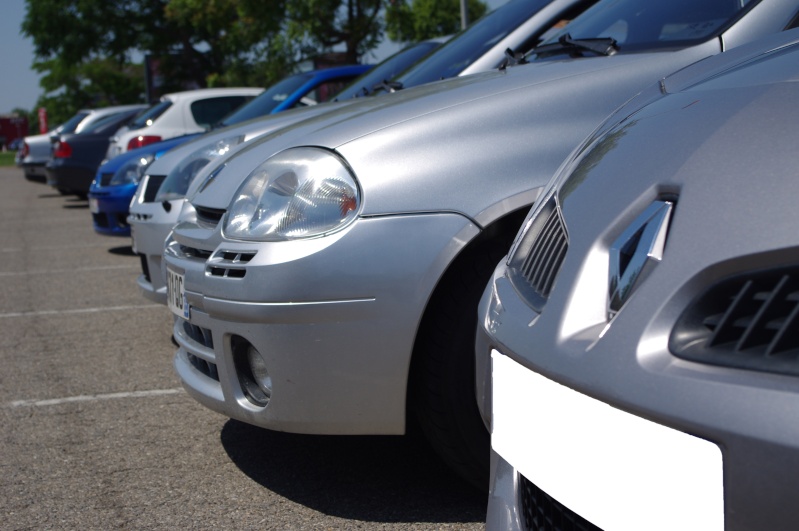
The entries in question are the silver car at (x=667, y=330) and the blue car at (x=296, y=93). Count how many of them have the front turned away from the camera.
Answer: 0

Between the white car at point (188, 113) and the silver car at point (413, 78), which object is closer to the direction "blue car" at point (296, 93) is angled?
the silver car

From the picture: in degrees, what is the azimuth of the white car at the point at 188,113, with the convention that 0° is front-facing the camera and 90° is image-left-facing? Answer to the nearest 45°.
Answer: approximately 225°

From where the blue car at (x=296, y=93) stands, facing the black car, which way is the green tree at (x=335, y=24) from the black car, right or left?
right

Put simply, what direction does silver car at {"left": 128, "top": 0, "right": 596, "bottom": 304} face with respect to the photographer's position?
facing the viewer and to the left of the viewer

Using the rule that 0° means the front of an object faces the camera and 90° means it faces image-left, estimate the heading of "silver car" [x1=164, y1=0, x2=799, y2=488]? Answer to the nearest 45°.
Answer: approximately 45°

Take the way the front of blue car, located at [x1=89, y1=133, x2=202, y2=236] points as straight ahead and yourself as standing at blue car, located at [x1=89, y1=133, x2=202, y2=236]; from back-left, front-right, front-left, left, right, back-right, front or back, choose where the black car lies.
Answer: back-right

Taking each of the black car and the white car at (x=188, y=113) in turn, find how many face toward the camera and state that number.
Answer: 0

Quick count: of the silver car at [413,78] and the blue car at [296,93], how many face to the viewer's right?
0

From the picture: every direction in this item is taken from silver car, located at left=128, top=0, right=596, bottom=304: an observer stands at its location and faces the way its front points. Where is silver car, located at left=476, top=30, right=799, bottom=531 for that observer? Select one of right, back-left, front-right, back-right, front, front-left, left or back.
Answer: front-left
